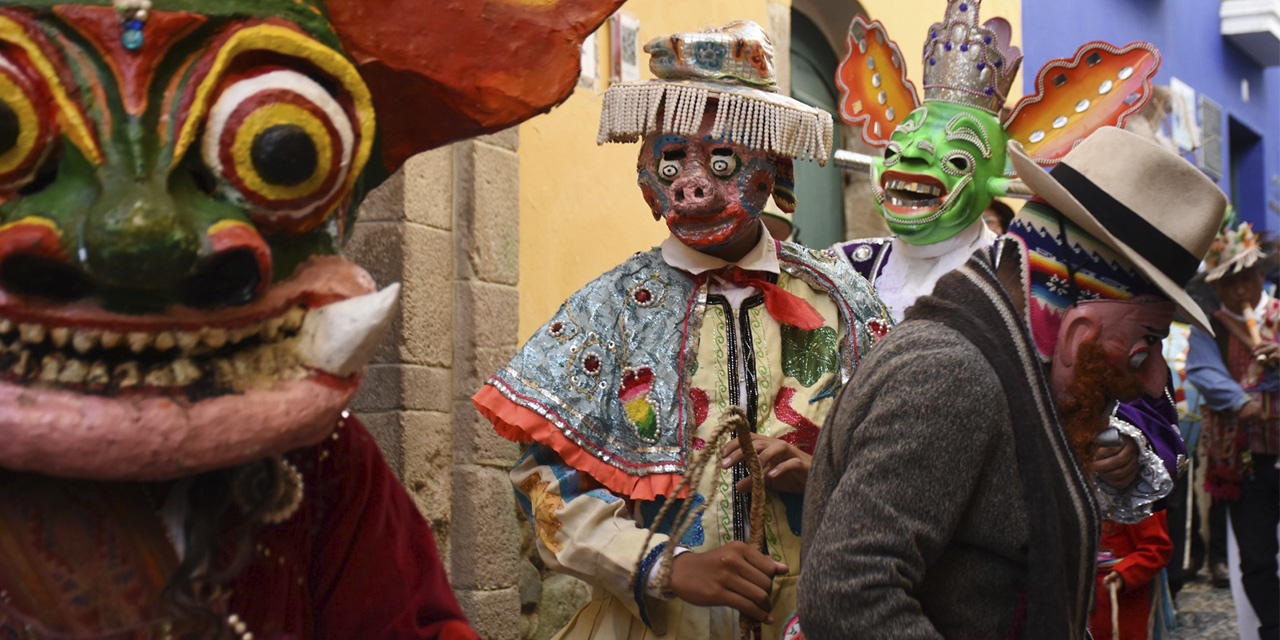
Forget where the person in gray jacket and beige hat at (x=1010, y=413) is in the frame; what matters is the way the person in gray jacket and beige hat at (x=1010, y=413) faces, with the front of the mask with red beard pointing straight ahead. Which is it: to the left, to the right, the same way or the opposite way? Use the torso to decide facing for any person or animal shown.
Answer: the same way

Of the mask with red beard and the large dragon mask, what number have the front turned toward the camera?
1

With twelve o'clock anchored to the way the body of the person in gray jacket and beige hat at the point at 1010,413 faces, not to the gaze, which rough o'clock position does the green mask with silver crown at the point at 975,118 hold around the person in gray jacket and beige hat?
The green mask with silver crown is roughly at 9 o'clock from the person in gray jacket and beige hat.

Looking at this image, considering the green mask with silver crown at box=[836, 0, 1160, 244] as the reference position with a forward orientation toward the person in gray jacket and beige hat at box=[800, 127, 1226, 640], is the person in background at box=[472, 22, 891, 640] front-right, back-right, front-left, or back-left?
front-right

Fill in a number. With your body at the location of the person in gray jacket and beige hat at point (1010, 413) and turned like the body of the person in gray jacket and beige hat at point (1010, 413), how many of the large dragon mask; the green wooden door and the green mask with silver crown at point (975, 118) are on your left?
2

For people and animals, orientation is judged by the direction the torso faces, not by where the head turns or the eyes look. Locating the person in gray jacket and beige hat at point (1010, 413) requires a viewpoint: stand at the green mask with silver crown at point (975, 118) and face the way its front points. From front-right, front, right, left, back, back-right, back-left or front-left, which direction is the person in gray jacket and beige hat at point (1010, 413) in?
front-left

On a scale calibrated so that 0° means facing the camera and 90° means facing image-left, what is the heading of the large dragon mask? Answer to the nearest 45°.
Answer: approximately 0°

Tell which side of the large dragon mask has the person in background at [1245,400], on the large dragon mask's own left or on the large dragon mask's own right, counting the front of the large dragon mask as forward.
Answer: on the large dragon mask's own left

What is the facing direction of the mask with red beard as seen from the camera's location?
facing to the right of the viewer

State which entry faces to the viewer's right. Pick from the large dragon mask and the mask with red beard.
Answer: the mask with red beard

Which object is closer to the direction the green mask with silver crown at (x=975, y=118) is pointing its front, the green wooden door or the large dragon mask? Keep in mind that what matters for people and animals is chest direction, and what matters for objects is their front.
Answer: the large dragon mask

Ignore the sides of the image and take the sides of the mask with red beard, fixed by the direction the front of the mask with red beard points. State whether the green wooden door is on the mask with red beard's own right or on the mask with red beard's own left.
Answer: on the mask with red beard's own left

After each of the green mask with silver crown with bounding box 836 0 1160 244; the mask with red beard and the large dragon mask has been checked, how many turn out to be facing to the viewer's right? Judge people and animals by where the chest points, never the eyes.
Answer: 1

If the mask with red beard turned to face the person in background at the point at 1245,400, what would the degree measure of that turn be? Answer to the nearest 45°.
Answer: approximately 90° to its left

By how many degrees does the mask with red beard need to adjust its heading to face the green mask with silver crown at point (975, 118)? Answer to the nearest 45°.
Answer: approximately 90° to its left

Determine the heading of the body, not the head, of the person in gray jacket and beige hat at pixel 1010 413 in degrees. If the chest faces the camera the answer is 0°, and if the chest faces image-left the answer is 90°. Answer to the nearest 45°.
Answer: approximately 270°

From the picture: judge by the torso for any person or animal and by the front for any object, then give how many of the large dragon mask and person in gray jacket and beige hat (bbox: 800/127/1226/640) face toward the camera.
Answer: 1

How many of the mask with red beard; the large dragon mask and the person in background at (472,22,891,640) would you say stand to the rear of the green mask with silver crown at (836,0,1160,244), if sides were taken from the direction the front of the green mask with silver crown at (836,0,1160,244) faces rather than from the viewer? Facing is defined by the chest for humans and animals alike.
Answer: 0
